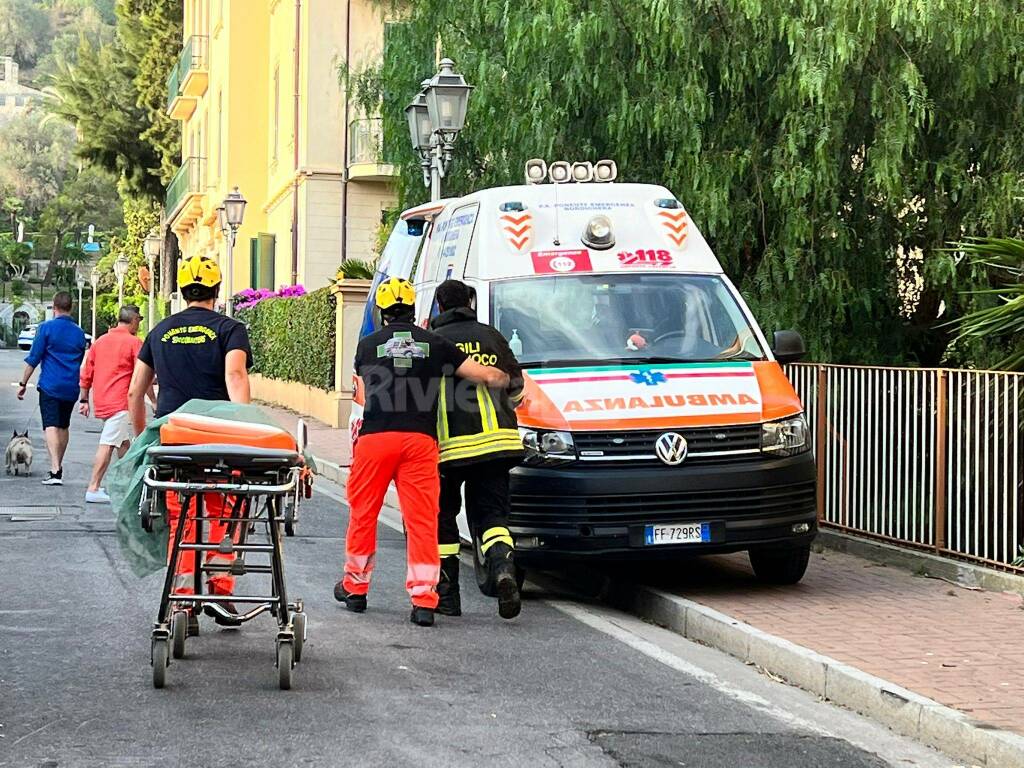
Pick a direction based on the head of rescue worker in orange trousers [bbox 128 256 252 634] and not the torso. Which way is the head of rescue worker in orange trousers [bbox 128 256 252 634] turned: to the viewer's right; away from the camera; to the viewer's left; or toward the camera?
away from the camera

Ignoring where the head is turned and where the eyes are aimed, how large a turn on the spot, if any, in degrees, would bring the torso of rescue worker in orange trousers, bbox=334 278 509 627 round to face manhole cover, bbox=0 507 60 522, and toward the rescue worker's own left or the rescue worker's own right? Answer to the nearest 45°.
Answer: approximately 45° to the rescue worker's own left

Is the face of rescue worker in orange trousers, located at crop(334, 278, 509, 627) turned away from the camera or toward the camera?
away from the camera

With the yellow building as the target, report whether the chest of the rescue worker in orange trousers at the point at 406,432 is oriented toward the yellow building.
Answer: yes

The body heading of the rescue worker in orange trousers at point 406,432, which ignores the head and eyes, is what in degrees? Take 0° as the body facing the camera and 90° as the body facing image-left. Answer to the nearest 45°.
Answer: approximately 180°
